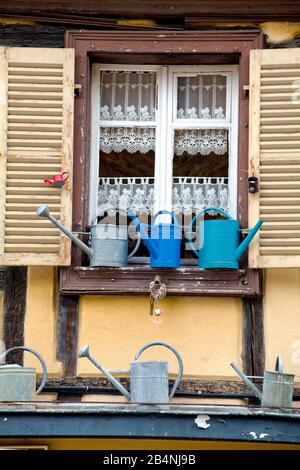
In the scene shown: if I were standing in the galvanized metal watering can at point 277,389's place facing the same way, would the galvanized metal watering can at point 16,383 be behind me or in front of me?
in front

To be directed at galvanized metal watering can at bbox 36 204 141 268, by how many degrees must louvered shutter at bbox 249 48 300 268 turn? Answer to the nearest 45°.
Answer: approximately 90° to its right

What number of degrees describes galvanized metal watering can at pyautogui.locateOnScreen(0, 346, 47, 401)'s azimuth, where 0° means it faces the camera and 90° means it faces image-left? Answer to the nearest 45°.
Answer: approximately 90°

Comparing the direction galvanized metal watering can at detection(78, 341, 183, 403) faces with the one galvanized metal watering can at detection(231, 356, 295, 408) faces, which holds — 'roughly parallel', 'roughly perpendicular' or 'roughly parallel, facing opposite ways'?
roughly parallel

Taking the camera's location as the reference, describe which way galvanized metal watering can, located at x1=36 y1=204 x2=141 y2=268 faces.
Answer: facing to the left of the viewer

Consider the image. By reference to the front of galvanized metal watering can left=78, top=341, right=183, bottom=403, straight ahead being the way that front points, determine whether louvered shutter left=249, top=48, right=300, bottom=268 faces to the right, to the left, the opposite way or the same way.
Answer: to the left

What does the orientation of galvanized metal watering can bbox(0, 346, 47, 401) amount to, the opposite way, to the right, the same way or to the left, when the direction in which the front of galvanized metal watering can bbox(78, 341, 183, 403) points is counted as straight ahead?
the same way

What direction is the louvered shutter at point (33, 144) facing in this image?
toward the camera

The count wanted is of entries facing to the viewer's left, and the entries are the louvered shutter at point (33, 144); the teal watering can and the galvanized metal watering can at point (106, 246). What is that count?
1

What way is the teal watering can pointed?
to the viewer's right

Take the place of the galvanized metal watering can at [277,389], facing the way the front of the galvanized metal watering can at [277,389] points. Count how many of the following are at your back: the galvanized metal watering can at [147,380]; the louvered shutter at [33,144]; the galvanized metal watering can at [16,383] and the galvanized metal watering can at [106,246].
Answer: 0

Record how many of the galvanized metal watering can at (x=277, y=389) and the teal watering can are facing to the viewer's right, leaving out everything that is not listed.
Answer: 1

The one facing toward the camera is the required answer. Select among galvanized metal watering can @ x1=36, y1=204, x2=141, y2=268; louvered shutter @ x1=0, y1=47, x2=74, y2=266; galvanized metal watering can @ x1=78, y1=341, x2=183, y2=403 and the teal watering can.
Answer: the louvered shutter

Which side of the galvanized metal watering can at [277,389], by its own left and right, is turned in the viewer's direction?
left

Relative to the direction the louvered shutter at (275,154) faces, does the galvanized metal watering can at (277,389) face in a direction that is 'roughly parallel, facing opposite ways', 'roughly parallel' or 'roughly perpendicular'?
roughly perpendicular

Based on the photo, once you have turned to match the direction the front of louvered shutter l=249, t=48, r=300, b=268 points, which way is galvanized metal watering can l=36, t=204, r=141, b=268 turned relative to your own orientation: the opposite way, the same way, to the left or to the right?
to the right

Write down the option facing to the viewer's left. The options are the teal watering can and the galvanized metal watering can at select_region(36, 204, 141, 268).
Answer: the galvanized metal watering can
